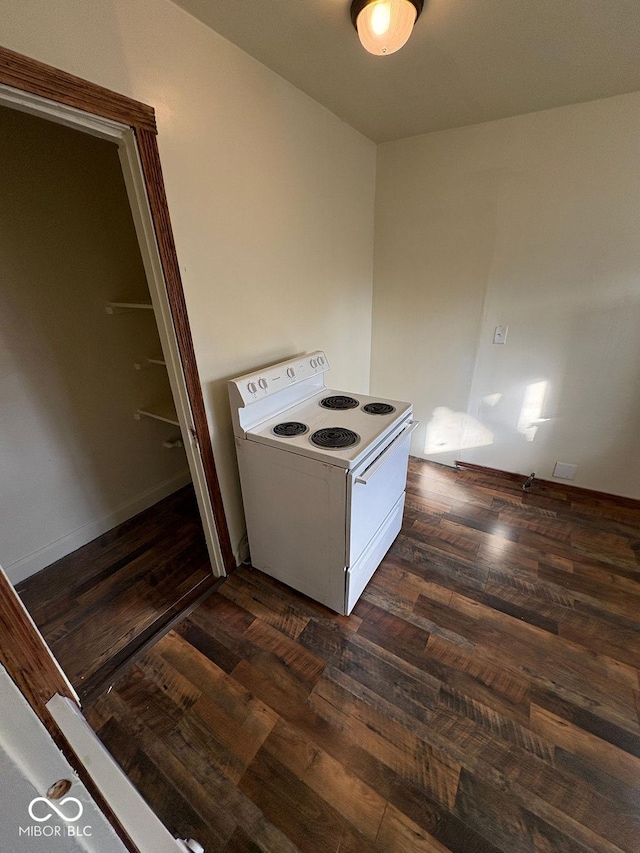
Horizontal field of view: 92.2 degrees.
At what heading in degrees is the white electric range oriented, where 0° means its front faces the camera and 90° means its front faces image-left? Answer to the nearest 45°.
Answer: approximately 315°

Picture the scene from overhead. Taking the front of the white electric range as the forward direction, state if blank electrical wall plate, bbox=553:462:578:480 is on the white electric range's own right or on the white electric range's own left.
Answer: on the white electric range's own left

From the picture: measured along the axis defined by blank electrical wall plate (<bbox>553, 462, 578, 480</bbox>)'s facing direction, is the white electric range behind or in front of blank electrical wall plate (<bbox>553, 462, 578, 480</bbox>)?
in front

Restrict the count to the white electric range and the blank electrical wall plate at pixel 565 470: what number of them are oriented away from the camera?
0

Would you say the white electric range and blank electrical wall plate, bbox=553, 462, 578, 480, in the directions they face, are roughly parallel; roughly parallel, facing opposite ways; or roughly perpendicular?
roughly perpendicular

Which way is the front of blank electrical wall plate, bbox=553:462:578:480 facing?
toward the camera
